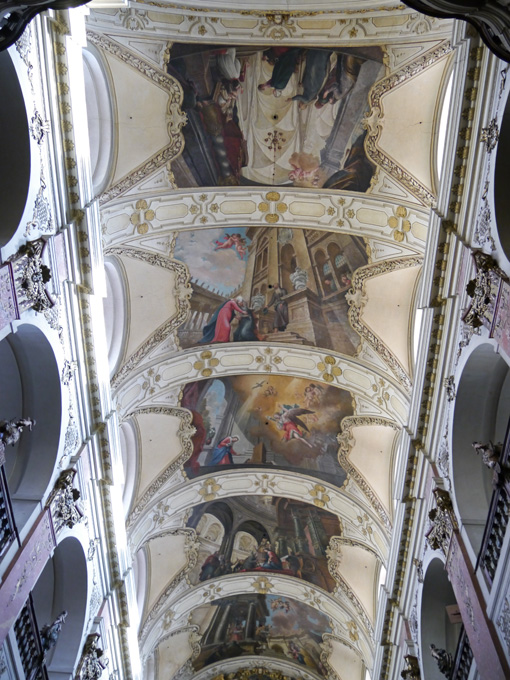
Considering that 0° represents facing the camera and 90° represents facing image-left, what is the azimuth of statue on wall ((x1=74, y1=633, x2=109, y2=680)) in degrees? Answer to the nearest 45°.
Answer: approximately 270°

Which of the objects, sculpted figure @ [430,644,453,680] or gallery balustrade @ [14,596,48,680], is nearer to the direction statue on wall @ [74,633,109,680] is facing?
the sculpted figure

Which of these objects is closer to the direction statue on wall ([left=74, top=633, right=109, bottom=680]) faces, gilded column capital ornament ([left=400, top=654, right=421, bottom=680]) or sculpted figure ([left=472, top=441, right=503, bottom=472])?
the gilded column capital ornament

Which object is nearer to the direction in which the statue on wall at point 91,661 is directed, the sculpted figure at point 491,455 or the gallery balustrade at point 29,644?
the sculpted figure

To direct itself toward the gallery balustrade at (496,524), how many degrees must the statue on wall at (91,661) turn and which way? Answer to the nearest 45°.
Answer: approximately 45° to its right
